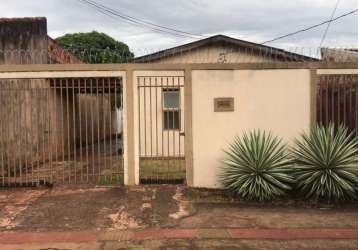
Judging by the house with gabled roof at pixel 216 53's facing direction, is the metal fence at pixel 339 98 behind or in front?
in front

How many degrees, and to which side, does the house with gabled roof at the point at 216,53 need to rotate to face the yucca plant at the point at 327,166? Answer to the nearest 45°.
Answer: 0° — it already faces it

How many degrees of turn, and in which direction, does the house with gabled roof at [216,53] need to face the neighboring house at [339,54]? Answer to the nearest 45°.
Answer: approximately 45° to its left

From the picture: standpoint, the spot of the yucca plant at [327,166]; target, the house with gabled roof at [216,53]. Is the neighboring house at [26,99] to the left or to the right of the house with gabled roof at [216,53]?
left

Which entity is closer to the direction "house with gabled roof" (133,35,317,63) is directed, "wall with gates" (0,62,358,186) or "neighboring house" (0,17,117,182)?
the wall with gates

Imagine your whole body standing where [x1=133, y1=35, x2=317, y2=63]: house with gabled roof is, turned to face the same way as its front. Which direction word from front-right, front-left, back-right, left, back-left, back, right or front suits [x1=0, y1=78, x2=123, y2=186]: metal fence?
front-right

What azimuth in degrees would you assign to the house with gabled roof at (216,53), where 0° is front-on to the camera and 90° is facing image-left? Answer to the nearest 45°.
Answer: approximately 0°

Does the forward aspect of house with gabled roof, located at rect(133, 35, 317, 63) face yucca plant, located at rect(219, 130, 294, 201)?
yes

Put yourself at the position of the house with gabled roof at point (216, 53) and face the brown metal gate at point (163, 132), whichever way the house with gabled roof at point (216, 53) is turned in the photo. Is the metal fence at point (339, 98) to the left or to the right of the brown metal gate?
left

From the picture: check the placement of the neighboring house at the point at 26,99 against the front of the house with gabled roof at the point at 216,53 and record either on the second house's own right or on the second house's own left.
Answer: on the second house's own right

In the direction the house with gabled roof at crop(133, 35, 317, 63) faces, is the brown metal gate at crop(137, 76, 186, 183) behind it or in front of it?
in front
